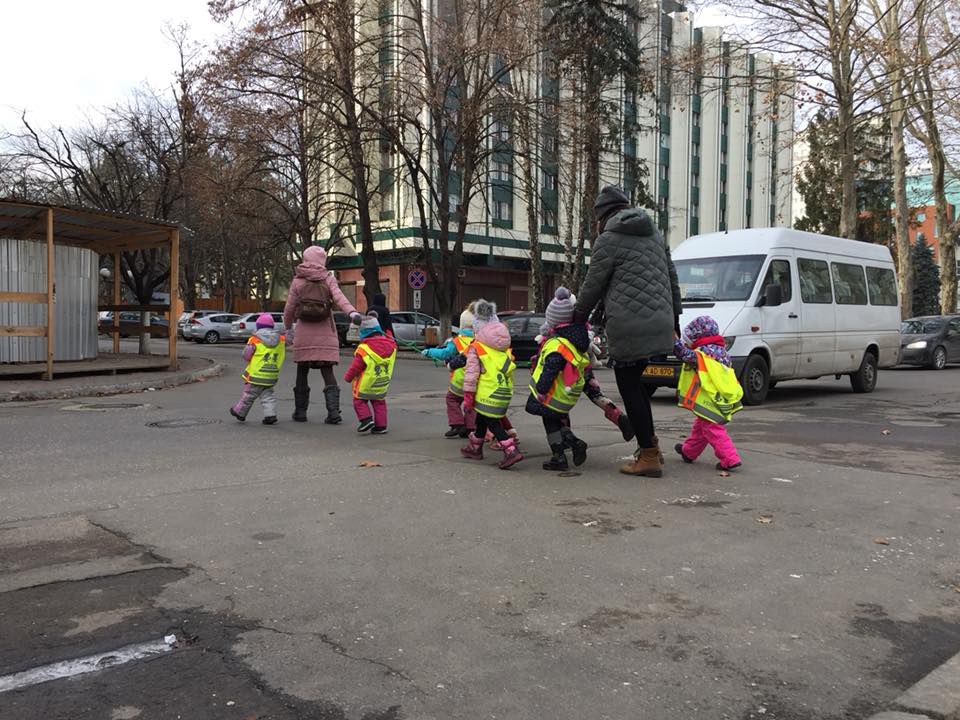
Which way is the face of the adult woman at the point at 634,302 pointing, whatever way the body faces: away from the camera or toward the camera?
away from the camera

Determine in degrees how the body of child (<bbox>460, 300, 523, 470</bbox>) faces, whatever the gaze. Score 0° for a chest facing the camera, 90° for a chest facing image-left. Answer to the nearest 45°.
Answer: approximately 135°

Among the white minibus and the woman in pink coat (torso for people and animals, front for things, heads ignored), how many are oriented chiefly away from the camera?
1

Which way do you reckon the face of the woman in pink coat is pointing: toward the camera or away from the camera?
away from the camera

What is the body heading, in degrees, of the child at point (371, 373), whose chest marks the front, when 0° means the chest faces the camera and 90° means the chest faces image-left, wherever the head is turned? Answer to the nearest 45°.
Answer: approximately 135°

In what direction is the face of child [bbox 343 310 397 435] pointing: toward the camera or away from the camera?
away from the camera

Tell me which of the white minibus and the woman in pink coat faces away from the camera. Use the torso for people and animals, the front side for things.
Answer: the woman in pink coat

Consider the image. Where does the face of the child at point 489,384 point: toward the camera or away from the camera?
away from the camera

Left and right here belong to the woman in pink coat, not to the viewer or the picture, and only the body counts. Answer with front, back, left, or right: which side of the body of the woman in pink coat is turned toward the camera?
back
